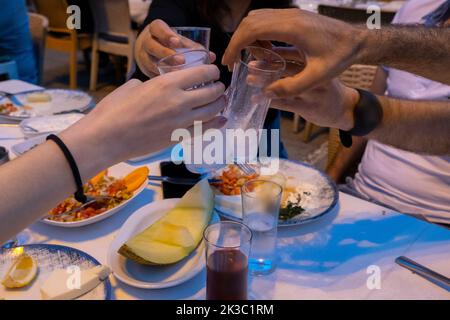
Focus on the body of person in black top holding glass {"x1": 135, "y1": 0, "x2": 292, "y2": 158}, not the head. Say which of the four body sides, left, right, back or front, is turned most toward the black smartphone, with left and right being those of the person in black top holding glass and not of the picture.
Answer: front

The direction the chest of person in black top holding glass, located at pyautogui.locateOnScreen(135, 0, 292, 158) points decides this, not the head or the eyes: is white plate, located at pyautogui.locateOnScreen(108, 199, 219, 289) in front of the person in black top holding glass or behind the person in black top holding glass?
in front

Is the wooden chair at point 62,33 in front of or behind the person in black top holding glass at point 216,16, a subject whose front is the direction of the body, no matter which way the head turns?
behind

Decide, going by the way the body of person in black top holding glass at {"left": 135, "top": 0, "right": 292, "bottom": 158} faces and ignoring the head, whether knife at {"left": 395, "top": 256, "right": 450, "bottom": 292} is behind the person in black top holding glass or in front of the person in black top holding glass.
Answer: in front

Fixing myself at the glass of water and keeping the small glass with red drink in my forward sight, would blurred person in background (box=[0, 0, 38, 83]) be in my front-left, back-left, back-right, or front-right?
back-right

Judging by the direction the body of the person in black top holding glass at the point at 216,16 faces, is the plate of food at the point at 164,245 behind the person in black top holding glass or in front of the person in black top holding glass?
in front

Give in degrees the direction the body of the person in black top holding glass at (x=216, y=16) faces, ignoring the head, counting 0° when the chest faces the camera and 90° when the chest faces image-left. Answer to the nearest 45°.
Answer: approximately 0°

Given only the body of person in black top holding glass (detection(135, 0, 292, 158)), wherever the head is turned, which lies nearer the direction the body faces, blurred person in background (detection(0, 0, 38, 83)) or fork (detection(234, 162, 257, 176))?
the fork

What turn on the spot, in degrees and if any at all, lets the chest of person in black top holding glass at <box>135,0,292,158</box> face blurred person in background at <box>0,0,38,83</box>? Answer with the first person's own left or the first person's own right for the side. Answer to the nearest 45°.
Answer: approximately 135° to the first person's own right

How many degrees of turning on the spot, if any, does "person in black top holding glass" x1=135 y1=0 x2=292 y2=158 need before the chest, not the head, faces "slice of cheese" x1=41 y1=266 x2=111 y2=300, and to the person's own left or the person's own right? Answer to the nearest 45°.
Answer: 0° — they already face it

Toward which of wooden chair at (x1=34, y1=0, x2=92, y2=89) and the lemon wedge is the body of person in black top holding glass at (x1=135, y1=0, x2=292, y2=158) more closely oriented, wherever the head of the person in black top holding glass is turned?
the lemon wedge

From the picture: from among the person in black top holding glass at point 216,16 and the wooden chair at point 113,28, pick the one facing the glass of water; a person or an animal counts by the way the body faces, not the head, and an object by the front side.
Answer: the person in black top holding glass

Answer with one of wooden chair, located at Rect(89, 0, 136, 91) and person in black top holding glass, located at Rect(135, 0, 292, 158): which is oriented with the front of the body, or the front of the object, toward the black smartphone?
the person in black top holding glass
